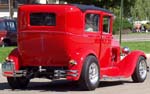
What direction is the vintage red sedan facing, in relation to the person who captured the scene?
facing away from the viewer and to the right of the viewer

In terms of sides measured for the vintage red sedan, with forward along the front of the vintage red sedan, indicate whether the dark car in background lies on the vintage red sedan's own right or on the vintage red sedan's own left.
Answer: on the vintage red sedan's own left
